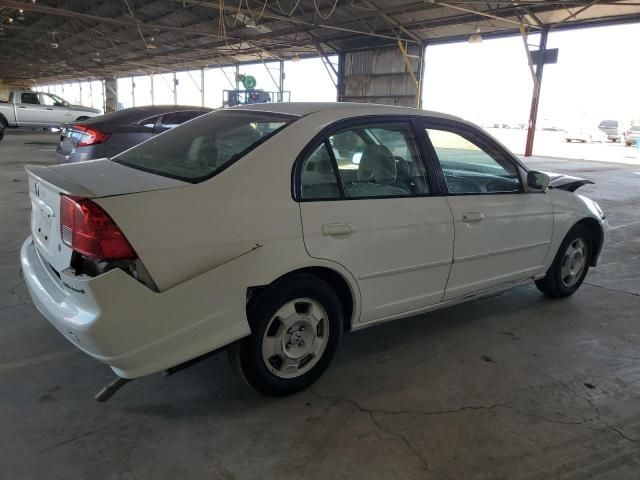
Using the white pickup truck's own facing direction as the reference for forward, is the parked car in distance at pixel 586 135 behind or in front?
in front

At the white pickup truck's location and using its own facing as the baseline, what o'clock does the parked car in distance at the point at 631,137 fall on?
The parked car in distance is roughly at 12 o'clock from the white pickup truck.

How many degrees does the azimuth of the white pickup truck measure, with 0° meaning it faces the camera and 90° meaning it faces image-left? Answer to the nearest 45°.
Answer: approximately 270°

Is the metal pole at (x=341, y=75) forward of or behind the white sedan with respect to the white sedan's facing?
forward

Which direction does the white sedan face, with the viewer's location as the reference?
facing away from the viewer and to the right of the viewer

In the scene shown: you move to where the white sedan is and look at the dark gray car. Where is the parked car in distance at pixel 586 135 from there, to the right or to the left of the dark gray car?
right

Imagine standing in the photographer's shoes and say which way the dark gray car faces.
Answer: facing away from the viewer and to the right of the viewer

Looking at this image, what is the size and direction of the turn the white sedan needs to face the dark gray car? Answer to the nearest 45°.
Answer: approximately 90° to its left

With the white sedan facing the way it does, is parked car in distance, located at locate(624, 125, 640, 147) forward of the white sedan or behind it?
forward

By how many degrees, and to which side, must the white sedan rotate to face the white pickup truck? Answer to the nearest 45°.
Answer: approximately 90° to its left

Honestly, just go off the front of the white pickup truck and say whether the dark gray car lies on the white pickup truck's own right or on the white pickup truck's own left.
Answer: on the white pickup truck's own right
